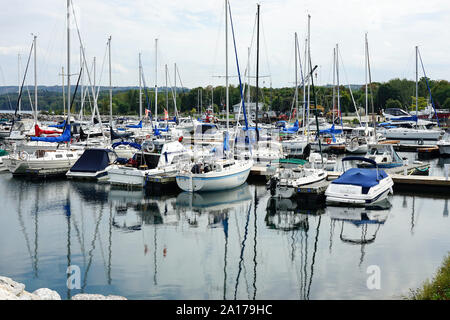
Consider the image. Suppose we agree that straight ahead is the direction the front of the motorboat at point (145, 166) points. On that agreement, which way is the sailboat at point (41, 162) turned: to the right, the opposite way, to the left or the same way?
the same way

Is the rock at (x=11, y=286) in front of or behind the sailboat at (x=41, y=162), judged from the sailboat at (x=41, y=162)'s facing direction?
behind

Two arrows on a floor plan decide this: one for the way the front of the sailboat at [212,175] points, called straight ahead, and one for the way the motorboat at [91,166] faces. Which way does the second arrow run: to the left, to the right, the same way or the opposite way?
the same way

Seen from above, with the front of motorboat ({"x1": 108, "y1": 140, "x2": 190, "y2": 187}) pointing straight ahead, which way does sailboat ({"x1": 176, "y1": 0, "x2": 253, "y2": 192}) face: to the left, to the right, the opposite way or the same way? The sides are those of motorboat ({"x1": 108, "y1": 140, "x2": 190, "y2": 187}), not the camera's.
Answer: the same way

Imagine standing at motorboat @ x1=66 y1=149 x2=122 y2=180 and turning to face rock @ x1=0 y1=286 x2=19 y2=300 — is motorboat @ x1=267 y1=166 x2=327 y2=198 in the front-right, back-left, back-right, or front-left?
front-left

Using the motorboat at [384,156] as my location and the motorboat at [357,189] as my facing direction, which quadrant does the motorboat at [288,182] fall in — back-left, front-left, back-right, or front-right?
front-right

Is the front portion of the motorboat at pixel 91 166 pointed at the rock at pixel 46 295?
no
